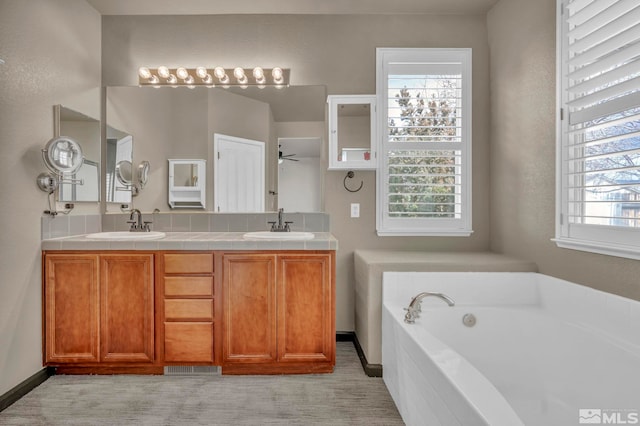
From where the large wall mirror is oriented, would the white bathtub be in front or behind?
in front

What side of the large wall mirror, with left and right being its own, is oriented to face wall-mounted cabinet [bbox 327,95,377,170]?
left

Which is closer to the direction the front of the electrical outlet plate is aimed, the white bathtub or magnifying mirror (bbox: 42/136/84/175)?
the white bathtub

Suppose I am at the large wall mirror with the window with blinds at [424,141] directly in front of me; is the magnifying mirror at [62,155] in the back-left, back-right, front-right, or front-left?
back-right

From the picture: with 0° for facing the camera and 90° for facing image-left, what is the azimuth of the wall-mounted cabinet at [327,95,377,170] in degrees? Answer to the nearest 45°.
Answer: approximately 0°

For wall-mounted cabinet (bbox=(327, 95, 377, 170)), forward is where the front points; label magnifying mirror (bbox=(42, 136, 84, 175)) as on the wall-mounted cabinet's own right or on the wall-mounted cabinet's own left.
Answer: on the wall-mounted cabinet's own right

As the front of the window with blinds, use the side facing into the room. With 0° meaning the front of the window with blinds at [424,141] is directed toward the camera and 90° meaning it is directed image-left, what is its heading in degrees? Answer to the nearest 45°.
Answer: approximately 0°

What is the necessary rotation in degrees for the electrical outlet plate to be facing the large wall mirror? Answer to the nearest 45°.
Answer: approximately 90° to its right

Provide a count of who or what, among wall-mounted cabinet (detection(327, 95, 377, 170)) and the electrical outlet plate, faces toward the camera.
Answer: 2
